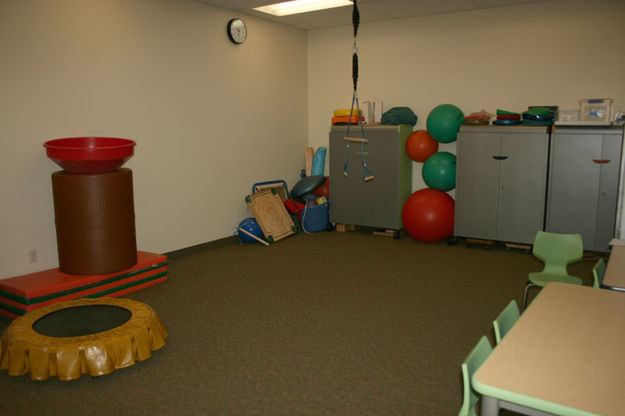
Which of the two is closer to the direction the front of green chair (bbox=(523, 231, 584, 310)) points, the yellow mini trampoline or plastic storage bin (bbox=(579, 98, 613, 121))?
the yellow mini trampoline

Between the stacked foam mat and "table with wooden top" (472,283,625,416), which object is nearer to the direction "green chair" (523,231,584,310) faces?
the table with wooden top

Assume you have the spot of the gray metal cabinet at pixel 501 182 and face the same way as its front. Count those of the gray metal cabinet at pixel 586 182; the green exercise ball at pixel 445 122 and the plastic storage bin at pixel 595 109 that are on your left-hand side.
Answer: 2

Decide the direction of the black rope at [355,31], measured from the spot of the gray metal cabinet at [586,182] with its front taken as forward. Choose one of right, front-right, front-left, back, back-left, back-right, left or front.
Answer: front-right

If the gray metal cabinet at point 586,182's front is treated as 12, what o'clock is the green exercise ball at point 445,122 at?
The green exercise ball is roughly at 3 o'clock from the gray metal cabinet.

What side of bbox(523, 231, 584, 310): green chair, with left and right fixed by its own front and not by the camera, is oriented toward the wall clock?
right

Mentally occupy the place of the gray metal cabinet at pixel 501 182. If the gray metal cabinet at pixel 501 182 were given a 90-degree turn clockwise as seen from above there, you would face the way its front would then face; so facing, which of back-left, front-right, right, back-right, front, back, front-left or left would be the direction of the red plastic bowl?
front-left

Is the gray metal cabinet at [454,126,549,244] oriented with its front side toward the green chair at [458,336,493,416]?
yes

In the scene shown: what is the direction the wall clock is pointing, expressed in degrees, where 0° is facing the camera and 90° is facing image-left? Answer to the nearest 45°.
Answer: approximately 315°

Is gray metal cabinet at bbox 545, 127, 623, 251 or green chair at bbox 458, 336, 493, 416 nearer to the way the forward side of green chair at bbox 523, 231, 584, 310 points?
the green chair

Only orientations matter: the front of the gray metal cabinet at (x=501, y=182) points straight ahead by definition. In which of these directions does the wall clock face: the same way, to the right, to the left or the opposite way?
to the left

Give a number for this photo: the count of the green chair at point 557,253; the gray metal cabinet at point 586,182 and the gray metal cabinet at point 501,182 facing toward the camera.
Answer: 3

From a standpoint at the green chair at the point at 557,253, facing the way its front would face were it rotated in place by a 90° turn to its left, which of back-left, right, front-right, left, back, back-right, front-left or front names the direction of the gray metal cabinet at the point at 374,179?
back-left

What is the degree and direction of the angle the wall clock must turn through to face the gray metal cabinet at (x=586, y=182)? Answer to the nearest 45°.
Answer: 0° — it already faces it

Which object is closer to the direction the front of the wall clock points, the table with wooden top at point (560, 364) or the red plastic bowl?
the table with wooden top

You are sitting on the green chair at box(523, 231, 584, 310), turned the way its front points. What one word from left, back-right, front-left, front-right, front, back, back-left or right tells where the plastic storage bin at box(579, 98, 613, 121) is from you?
back
